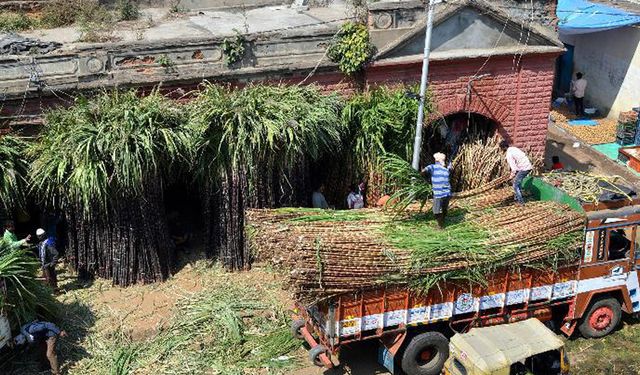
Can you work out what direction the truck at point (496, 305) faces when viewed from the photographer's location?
facing away from the viewer and to the right of the viewer

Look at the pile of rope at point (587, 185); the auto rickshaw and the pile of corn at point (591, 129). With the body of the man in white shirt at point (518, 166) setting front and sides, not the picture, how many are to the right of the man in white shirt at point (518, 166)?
1

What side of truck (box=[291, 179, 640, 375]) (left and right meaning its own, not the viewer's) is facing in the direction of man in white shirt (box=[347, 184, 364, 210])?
left

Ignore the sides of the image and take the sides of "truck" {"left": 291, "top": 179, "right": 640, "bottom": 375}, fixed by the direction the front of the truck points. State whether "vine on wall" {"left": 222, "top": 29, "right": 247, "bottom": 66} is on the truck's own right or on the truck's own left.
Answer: on the truck's own left

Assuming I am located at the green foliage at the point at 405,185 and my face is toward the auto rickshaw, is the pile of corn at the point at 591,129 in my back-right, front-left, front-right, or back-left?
back-left

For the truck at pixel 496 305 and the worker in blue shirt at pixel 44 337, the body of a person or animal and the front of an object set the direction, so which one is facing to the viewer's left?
the worker in blue shirt

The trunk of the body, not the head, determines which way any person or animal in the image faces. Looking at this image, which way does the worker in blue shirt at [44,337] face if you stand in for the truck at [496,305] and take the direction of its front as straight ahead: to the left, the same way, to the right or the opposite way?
the opposite way

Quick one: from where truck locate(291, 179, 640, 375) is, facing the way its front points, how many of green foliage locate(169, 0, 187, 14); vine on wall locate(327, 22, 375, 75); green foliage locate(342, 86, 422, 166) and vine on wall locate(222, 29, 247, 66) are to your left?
4

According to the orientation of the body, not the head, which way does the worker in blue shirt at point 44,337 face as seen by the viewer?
to the viewer's left

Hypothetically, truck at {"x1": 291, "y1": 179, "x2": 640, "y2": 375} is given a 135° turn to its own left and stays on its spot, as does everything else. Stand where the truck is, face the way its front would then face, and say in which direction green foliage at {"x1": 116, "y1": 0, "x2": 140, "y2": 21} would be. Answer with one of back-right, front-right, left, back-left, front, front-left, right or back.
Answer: front-right
